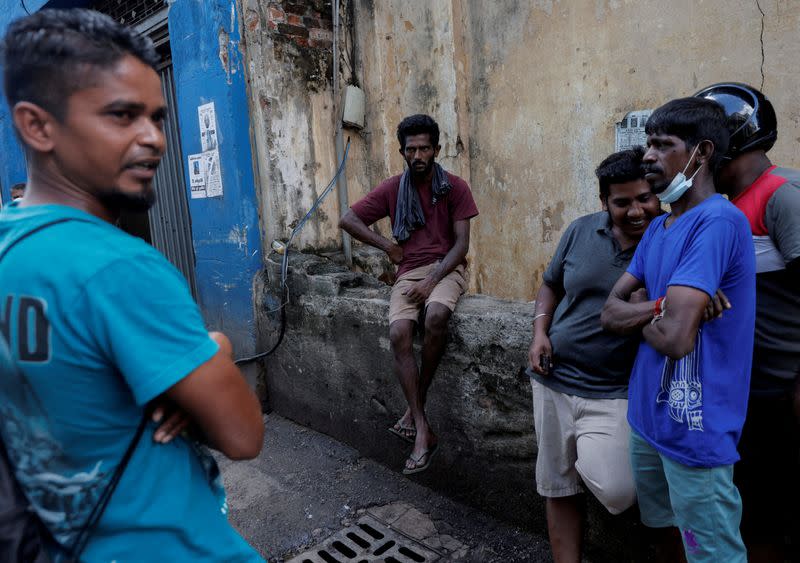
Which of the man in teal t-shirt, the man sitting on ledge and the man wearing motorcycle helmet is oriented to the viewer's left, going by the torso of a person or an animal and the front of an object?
the man wearing motorcycle helmet

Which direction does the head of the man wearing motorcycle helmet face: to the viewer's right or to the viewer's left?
to the viewer's left

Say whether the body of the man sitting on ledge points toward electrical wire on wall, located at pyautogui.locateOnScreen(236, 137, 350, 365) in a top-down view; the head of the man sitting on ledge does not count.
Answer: no

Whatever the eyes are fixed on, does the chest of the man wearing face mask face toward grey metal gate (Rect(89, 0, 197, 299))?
no

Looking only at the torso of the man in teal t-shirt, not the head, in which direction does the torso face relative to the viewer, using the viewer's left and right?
facing away from the viewer and to the right of the viewer

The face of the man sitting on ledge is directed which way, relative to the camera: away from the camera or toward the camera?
toward the camera

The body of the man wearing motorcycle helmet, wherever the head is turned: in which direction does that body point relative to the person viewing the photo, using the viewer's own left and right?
facing to the left of the viewer

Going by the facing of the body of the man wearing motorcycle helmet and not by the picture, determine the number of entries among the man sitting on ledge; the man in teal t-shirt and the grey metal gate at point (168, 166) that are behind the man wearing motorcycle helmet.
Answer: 0

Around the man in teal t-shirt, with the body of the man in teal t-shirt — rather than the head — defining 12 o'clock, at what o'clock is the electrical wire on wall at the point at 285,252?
The electrical wire on wall is roughly at 11 o'clock from the man in teal t-shirt.

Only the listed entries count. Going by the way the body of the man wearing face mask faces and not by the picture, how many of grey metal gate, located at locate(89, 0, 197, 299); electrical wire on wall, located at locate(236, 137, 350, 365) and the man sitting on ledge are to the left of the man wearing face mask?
0

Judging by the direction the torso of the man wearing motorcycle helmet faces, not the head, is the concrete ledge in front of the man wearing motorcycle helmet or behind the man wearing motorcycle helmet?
in front

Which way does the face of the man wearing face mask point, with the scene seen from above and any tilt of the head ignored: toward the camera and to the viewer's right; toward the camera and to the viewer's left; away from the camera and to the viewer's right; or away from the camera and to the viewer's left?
toward the camera and to the viewer's left

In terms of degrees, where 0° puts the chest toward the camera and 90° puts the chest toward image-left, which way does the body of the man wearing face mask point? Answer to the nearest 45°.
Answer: approximately 45°

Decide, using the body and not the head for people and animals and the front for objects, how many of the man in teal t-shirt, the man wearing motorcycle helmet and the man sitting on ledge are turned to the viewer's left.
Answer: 1

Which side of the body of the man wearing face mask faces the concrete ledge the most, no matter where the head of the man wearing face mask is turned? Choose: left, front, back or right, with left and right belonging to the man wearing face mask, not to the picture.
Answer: right

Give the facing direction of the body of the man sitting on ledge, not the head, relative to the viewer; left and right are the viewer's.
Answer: facing the viewer

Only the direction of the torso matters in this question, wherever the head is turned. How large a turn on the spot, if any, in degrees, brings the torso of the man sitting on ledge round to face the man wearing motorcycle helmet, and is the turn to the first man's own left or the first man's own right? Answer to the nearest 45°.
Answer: approximately 45° to the first man's own left

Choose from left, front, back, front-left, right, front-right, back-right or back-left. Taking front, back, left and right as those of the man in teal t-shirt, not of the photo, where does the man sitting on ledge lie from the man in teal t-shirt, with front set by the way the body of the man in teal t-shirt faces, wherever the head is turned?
front
